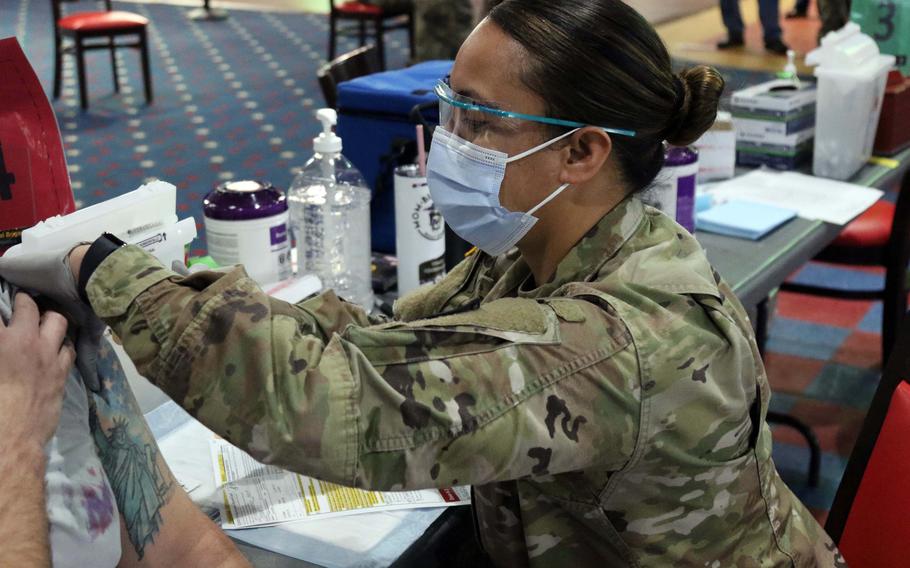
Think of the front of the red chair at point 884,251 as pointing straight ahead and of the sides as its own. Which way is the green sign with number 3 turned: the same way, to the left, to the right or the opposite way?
to the left

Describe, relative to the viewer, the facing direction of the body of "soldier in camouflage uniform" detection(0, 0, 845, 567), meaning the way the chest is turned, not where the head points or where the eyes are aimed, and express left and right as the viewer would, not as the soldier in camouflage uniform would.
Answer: facing to the left of the viewer

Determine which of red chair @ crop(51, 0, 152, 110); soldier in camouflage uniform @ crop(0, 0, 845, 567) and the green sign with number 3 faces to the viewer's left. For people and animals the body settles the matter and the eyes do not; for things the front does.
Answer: the soldier in camouflage uniform

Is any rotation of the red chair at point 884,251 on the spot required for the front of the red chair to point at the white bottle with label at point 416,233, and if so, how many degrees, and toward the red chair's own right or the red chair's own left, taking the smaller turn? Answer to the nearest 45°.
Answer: approximately 45° to the red chair's own left

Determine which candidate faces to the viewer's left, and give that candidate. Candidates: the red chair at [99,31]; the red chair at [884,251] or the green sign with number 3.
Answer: the red chair at [884,251]

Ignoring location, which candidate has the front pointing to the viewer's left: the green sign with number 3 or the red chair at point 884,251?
the red chair

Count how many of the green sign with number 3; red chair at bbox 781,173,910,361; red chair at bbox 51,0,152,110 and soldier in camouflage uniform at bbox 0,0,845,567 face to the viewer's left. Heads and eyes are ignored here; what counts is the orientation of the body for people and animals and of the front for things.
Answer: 2

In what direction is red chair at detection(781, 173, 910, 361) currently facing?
to the viewer's left

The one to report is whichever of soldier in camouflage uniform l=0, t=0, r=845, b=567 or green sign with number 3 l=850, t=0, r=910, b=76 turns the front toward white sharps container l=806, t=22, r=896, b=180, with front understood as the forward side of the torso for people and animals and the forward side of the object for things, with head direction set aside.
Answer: the green sign with number 3
